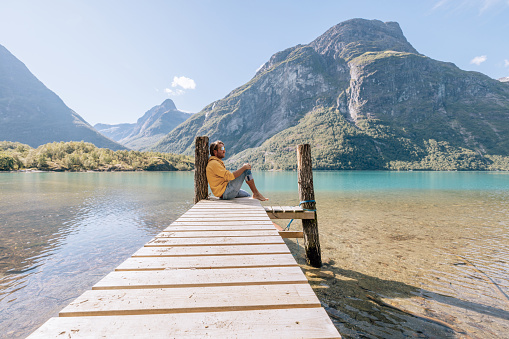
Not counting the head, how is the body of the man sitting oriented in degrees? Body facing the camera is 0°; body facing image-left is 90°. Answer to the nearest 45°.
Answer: approximately 270°

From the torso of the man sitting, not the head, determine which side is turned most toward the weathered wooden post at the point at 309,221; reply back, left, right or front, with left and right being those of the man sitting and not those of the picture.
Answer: front

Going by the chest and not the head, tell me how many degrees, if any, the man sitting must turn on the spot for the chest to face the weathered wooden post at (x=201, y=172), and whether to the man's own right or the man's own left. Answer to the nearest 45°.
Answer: approximately 135° to the man's own left

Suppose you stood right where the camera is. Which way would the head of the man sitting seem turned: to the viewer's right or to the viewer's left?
to the viewer's right
